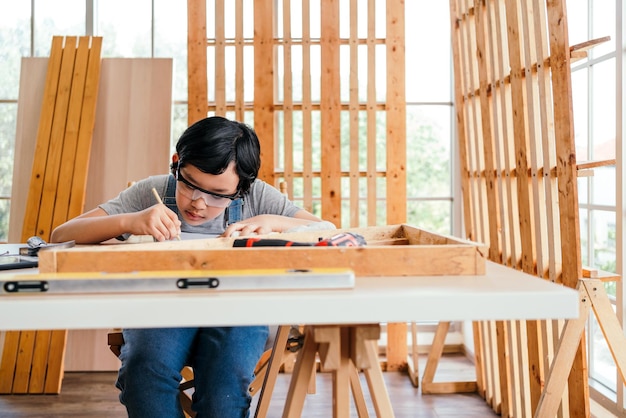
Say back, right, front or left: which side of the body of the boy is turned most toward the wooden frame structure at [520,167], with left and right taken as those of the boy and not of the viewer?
left

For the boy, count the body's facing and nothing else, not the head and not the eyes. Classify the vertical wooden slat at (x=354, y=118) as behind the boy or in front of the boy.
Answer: behind

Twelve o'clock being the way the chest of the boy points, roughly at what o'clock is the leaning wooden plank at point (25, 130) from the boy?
The leaning wooden plank is roughly at 5 o'clock from the boy.

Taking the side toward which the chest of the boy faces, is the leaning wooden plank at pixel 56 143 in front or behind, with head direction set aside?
behind

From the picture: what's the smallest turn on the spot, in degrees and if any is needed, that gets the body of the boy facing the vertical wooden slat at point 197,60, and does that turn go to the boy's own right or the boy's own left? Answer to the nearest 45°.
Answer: approximately 180°

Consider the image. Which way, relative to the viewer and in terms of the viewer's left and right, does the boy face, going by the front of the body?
facing the viewer

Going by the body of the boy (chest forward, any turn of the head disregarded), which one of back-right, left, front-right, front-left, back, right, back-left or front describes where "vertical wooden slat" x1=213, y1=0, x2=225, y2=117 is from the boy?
back

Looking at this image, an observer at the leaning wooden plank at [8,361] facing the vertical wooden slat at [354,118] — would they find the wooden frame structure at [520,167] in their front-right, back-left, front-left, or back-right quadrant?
front-right

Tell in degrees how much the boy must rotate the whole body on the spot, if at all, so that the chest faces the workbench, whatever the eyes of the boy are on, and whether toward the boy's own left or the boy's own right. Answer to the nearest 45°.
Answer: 0° — they already face it

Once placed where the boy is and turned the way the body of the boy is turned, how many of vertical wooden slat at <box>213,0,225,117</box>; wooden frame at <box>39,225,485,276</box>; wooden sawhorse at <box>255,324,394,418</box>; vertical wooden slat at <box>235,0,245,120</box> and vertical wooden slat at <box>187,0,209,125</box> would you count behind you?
3

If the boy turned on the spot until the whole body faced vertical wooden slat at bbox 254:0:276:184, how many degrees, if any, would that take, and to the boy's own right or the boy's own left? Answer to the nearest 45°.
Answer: approximately 180°

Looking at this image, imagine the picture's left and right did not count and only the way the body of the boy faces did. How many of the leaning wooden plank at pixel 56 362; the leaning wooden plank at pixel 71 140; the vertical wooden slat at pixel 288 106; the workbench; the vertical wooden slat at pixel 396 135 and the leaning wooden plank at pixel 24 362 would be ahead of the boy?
1

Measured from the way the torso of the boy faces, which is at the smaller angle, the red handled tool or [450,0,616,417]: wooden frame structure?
the red handled tool

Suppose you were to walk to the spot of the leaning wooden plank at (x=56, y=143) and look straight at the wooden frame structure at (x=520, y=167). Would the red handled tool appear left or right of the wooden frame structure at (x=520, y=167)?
right
